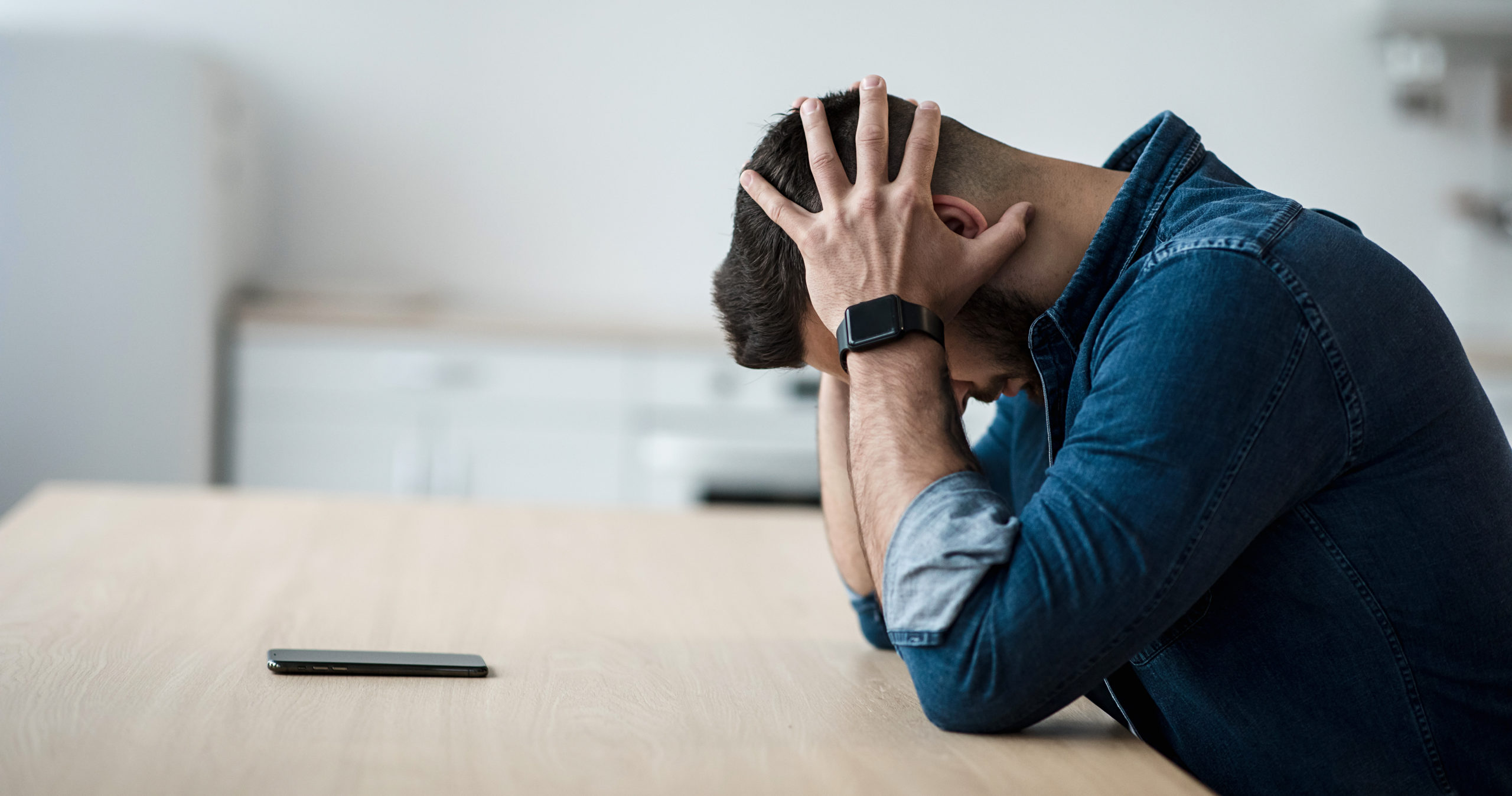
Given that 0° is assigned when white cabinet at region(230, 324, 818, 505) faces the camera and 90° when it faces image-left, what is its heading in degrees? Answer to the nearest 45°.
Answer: approximately 0°

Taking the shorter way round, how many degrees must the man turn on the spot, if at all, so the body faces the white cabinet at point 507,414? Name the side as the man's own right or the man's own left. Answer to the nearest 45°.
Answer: approximately 45° to the man's own right

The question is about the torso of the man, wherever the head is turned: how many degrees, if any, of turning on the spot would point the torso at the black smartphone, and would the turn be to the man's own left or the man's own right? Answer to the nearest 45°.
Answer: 0° — they already face it

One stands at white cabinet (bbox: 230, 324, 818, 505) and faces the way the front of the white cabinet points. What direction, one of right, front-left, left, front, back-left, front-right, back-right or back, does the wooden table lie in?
front

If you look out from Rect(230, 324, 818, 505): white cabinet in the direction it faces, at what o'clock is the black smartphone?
The black smartphone is roughly at 12 o'clock from the white cabinet.

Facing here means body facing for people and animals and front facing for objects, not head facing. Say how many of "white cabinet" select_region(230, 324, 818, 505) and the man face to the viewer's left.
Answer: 1

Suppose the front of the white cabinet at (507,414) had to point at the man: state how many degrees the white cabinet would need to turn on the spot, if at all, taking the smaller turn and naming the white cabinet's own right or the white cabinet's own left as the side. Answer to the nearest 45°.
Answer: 0° — it already faces them

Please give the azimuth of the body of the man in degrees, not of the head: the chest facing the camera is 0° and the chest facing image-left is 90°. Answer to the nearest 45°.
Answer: approximately 90°

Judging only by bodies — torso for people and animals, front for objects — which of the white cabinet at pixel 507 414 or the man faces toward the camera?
the white cabinet
